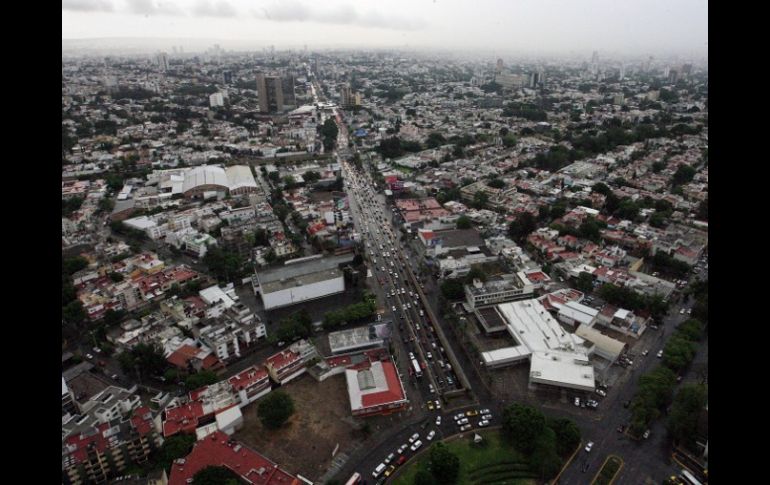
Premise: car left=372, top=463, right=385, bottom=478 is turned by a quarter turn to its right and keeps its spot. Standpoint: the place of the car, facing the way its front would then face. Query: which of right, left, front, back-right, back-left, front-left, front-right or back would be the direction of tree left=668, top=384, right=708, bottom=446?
back-right

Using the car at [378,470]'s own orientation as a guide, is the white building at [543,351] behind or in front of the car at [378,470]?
behind

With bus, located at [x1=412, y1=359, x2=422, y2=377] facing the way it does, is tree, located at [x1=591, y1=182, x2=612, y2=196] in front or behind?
behind

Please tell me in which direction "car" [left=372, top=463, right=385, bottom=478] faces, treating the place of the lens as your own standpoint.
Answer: facing the viewer and to the left of the viewer

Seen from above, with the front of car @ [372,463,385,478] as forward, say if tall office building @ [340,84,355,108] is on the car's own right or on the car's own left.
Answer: on the car's own right

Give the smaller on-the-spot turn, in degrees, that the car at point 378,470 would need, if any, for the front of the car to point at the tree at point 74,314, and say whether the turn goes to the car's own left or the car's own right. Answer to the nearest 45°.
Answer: approximately 90° to the car's own right

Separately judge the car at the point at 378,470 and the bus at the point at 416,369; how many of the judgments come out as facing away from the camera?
0

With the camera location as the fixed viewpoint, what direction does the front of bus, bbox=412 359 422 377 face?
facing the viewer

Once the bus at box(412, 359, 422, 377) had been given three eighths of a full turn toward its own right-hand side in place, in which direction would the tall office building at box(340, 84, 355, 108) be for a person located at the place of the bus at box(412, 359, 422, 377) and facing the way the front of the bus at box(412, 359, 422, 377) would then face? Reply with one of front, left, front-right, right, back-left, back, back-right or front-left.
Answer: front-right
